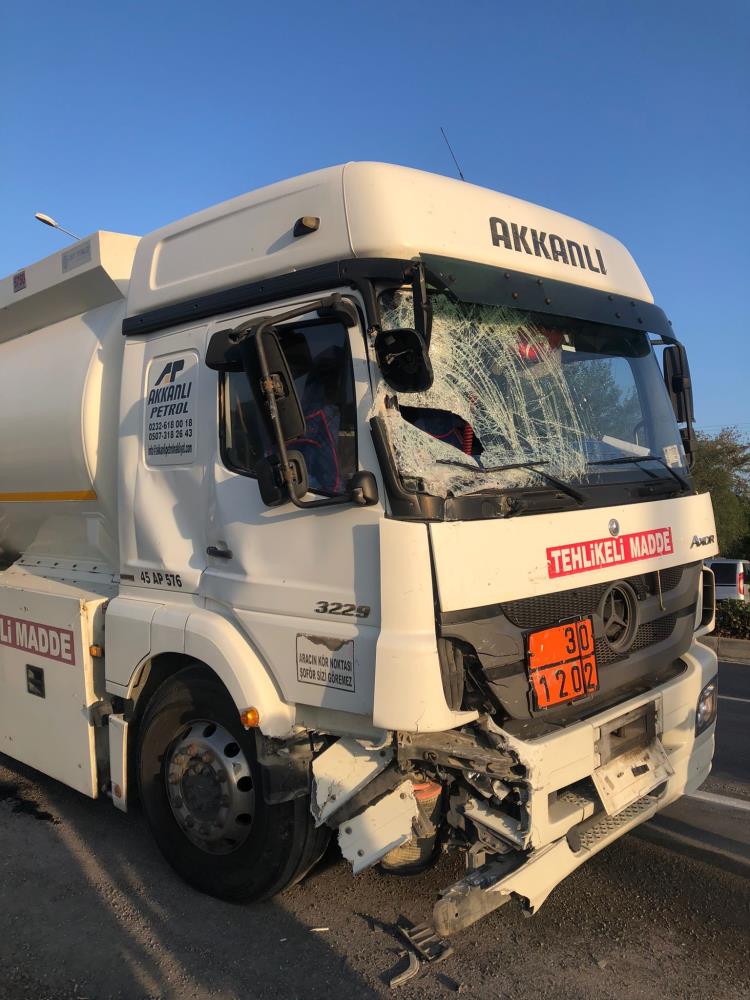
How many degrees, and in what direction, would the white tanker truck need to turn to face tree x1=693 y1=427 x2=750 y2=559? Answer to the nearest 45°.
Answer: approximately 90° to its left

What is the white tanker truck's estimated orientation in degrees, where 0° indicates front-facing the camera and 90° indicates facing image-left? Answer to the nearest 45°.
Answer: approximately 315°
